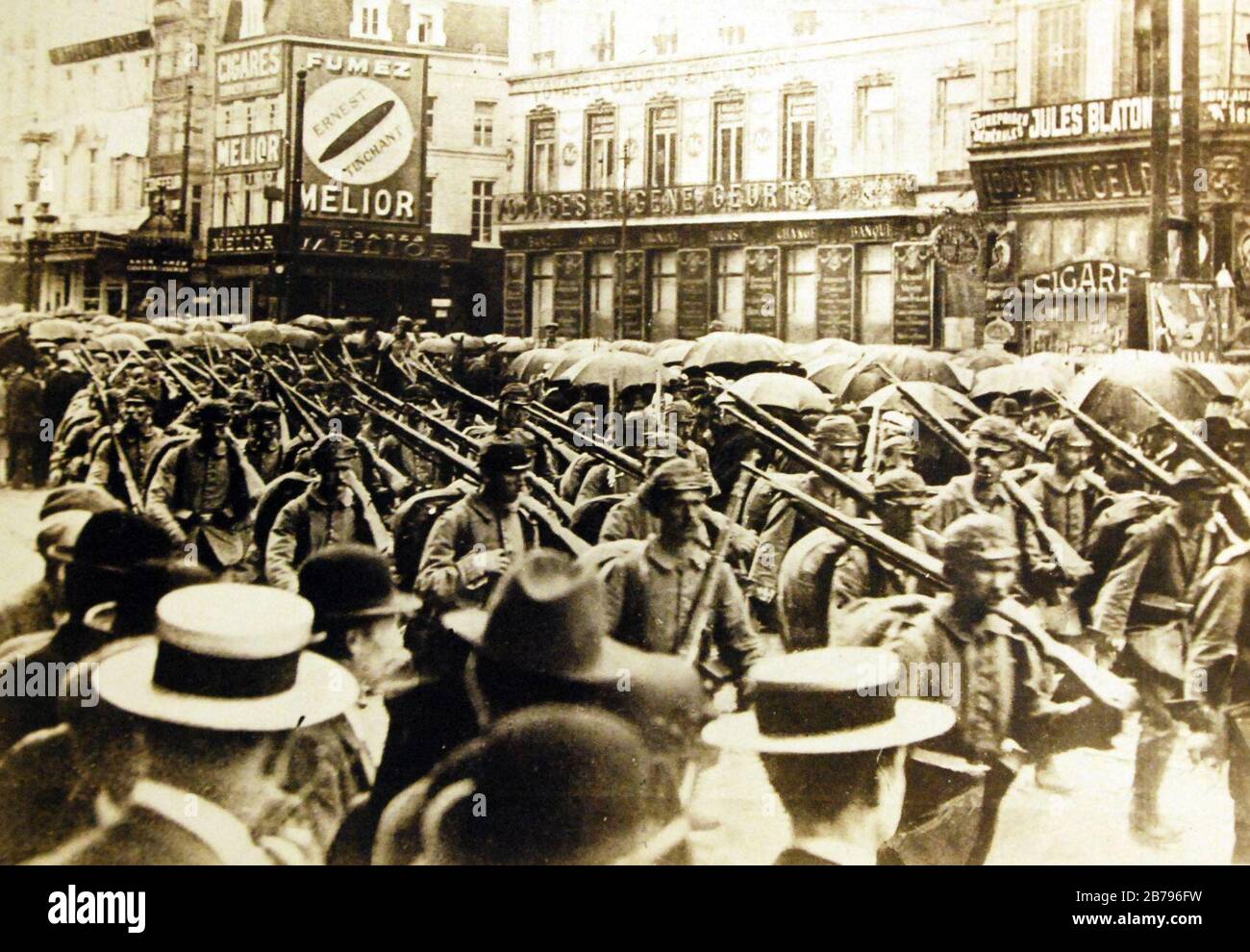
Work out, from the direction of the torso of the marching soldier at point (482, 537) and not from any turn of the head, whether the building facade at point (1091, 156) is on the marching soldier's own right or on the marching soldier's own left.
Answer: on the marching soldier's own left

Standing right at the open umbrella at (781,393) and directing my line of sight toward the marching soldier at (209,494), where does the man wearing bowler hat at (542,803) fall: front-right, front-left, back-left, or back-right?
front-left

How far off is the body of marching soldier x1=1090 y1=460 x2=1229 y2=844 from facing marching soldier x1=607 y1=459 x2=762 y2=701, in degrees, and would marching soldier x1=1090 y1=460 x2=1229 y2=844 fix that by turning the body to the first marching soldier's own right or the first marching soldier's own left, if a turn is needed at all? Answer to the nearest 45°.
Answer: approximately 90° to the first marching soldier's own right

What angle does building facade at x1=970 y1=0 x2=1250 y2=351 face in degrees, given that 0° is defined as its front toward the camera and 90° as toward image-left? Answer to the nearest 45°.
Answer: approximately 0°

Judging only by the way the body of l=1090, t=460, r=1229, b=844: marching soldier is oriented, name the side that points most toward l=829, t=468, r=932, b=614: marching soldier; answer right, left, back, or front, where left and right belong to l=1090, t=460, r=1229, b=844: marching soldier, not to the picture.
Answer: right

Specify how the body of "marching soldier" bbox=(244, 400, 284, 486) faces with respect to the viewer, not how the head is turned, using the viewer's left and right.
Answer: facing the viewer

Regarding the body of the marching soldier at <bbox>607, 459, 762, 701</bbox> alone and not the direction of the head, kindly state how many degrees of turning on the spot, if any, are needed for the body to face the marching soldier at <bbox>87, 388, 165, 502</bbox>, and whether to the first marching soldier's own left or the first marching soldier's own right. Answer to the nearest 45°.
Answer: approximately 135° to the first marching soldier's own right

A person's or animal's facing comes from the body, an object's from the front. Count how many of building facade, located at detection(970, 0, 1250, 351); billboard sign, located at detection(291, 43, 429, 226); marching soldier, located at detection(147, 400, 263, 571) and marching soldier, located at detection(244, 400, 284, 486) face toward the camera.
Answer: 4

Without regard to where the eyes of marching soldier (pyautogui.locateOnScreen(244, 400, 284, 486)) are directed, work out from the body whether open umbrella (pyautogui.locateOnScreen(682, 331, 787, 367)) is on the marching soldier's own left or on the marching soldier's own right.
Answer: on the marching soldier's own left

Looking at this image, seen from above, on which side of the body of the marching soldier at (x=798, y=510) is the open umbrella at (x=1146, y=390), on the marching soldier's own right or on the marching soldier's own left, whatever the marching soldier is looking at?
on the marching soldier's own left

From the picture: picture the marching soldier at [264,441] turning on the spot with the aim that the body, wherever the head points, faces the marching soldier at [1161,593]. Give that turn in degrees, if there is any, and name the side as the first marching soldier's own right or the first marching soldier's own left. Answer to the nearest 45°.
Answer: approximately 90° to the first marching soldier's own left

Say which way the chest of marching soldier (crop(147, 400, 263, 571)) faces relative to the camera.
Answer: toward the camera

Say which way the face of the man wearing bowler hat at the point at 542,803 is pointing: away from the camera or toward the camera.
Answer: away from the camera

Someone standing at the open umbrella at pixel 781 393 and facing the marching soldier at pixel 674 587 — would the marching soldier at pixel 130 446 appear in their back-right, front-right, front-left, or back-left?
front-right

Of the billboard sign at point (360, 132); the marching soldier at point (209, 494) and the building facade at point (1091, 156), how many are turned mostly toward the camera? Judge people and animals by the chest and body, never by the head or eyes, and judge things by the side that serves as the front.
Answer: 3
